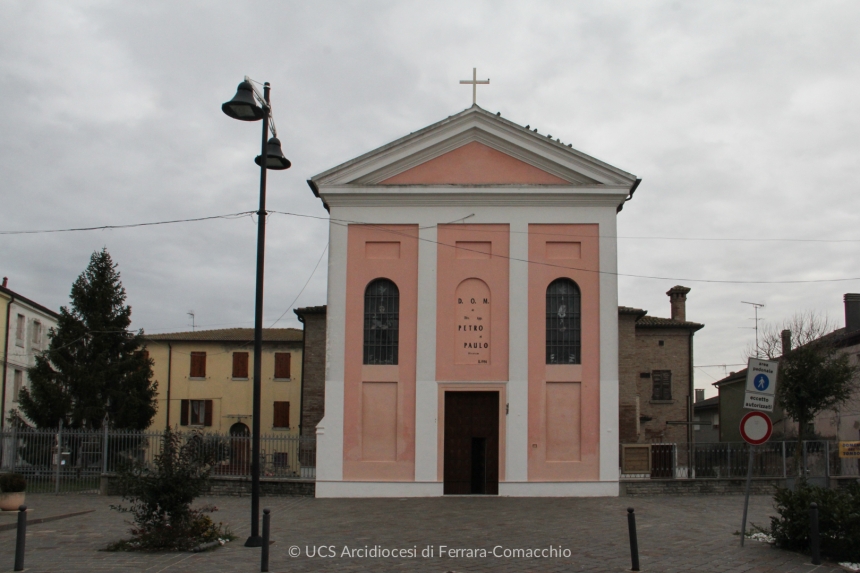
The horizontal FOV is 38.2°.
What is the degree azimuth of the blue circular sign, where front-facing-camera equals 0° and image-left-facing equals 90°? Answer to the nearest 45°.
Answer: approximately 0°

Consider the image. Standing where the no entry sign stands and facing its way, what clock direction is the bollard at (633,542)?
The bollard is roughly at 1 o'clock from the no entry sign.

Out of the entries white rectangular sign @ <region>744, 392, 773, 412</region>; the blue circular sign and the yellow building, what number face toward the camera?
3

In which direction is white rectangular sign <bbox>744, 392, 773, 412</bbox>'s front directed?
toward the camera

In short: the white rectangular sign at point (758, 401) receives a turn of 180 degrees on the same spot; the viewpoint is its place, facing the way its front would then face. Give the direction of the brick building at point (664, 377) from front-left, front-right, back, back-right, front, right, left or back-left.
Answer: front

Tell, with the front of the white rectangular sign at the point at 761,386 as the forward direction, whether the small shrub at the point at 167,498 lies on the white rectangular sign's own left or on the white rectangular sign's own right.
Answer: on the white rectangular sign's own right

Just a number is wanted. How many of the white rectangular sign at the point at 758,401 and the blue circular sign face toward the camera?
2

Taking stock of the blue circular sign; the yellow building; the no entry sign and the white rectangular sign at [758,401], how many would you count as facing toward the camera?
4

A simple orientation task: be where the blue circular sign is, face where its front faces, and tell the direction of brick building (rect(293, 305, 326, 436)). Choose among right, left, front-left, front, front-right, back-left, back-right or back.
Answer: back-right

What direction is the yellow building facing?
toward the camera

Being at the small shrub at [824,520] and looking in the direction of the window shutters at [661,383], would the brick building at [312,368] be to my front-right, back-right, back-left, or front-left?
front-left
